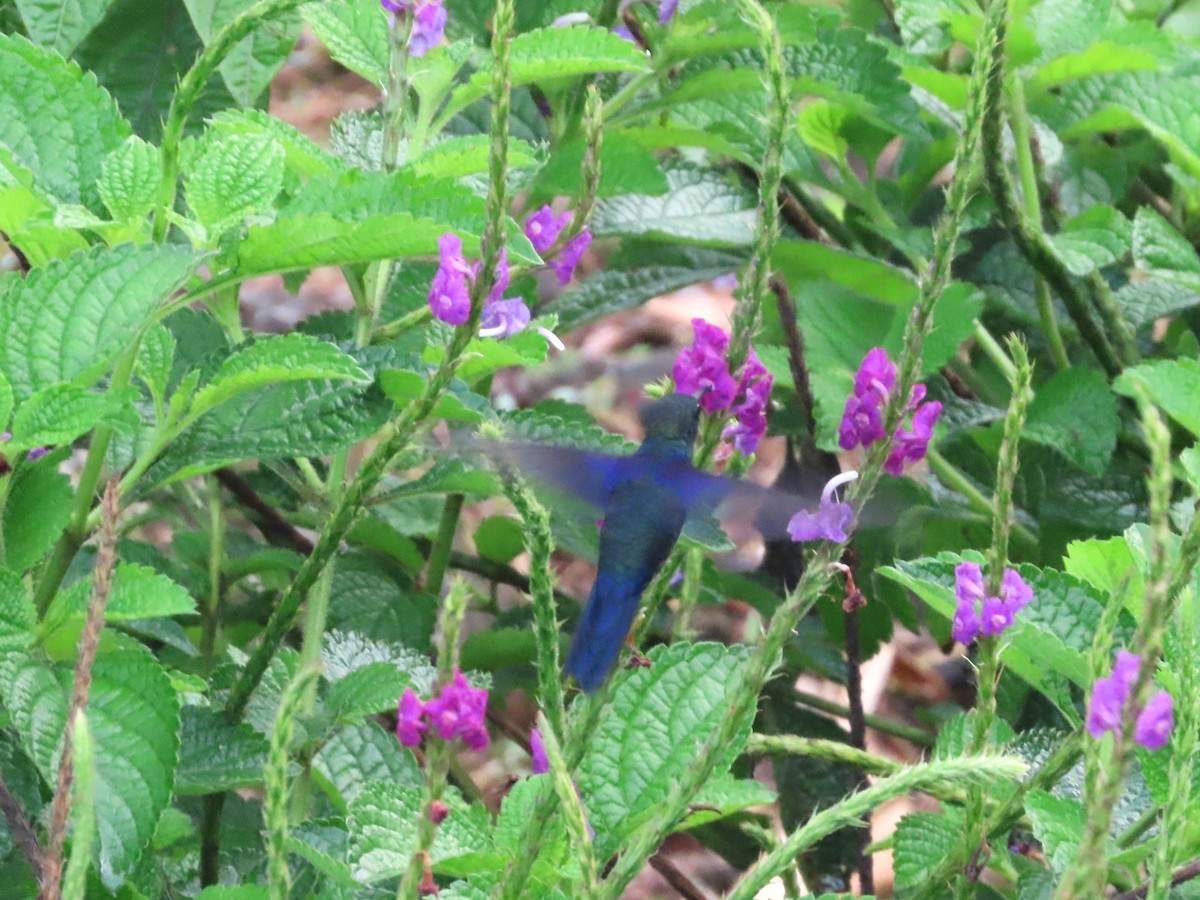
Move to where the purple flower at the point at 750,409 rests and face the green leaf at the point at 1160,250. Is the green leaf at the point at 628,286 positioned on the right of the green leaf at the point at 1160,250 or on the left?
left

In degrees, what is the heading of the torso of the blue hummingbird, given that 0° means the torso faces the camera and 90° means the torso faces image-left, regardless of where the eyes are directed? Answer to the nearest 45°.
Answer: approximately 180°
